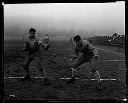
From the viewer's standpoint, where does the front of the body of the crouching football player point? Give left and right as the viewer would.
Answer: facing to the left of the viewer

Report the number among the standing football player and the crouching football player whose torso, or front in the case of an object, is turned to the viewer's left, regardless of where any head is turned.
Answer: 1

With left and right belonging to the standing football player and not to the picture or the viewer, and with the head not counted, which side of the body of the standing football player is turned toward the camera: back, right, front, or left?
front

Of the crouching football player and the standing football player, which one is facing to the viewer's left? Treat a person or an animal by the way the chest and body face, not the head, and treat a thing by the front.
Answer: the crouching football player

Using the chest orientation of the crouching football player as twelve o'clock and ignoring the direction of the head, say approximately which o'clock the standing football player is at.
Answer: The standing football player is roughly at 12 o'clock from the crouching football player.

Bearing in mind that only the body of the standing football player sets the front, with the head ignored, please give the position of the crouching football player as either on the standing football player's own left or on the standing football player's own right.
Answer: on the standing football player's own left
